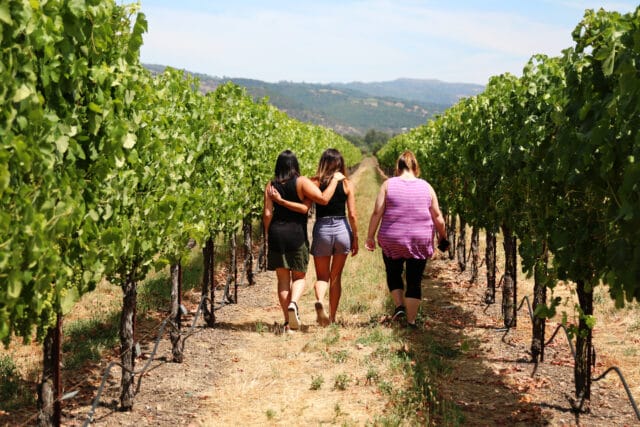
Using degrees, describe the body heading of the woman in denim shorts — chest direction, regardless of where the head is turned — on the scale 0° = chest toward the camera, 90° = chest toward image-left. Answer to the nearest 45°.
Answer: approximately 180°

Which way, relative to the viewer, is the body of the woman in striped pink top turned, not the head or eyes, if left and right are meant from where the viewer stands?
facing away from the viewer

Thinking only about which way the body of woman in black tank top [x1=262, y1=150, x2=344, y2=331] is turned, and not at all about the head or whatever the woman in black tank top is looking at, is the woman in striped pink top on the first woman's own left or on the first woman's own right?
on the first woman's own right

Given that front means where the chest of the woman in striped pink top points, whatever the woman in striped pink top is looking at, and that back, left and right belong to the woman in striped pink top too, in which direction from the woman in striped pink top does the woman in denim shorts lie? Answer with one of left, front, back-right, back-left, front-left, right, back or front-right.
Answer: left

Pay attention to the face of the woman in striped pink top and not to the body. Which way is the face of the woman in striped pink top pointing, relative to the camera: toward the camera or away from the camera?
away from the camera

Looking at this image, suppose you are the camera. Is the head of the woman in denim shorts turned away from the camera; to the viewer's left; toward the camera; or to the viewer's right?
away from the camera

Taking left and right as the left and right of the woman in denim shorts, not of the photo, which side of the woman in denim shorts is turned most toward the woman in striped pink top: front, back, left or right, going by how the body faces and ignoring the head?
right

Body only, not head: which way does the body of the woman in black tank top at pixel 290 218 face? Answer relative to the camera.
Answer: away from the camera
